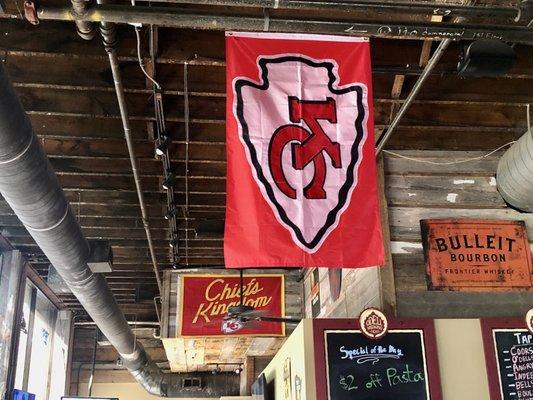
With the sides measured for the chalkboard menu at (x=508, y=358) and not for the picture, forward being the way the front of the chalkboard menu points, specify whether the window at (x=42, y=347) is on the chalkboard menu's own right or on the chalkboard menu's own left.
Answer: on the chalkboard menu's own right

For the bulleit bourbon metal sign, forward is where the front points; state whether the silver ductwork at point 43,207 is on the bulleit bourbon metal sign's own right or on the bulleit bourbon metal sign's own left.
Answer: on the bulleit bourbon metal sign's own right

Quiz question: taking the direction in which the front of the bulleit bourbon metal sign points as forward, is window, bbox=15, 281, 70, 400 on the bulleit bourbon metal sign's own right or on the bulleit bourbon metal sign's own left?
on the bulleit bourbon metal sign's own right

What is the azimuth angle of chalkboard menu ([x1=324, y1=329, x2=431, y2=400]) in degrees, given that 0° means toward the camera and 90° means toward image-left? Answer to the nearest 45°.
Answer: approximately 0°

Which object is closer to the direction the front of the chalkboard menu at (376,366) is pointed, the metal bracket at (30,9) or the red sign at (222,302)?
the metal bracket

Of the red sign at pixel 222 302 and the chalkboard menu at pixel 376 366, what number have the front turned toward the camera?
2

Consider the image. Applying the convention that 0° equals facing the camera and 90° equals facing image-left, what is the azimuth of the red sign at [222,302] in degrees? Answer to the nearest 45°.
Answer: approximately 0°
